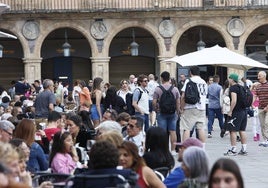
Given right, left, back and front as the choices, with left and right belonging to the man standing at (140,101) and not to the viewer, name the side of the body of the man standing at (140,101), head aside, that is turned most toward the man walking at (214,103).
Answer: left
